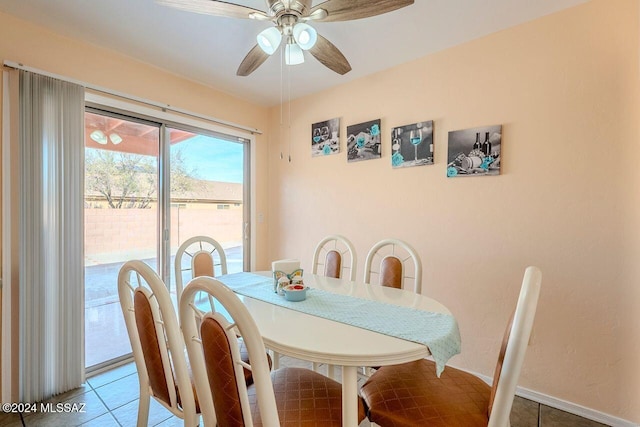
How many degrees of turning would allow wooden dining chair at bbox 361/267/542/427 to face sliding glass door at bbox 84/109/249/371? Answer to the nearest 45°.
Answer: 0° — it already faces it

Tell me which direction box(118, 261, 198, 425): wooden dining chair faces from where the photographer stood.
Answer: facing away from the viewer and to the right of the viewer

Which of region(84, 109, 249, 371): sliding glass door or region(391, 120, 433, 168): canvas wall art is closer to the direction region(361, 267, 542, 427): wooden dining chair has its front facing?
the sliding glass door

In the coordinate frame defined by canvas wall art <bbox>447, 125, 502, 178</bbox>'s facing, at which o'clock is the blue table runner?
The blue table runner is roughly at 1 o'clock from the canvas wall art.

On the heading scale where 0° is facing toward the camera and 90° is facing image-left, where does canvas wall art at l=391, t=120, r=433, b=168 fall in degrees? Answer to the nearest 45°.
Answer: approximately 45°
